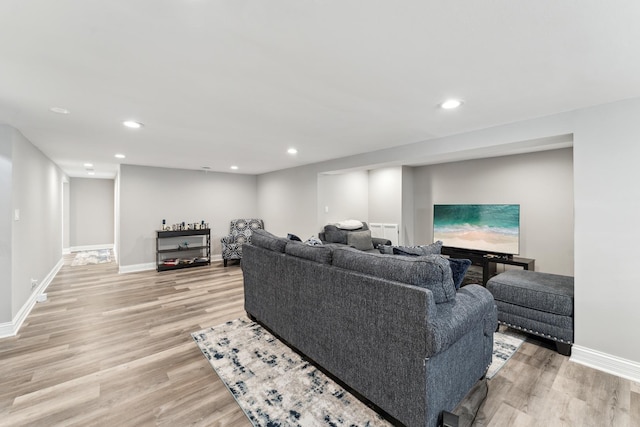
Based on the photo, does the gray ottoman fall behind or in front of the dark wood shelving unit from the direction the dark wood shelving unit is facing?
in front

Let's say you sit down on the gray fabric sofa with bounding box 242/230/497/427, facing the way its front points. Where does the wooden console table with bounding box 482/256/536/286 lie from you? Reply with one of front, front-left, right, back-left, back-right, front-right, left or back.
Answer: front

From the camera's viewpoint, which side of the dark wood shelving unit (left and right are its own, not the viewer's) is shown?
front

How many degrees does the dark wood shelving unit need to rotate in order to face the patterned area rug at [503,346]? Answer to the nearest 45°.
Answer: approximately 45° to its left

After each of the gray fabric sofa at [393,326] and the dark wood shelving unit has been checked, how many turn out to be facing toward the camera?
1

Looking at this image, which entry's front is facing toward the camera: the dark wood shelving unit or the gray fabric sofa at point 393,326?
the dark wood shelving unit

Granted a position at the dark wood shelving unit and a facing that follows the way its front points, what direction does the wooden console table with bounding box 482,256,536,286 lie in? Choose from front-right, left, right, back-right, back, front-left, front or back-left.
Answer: front-left

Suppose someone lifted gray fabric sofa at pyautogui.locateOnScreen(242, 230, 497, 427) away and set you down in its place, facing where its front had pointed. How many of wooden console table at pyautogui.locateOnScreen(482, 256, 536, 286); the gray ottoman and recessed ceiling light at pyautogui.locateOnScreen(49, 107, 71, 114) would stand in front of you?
2

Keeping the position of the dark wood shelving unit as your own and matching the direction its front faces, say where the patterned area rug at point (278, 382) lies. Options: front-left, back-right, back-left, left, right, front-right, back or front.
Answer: front

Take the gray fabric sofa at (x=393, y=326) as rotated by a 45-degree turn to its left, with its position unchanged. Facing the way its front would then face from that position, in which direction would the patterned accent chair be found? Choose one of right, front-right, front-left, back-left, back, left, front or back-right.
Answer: front-left

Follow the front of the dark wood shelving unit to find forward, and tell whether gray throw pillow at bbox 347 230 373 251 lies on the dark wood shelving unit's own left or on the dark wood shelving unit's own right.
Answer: on the dark wood shelving unit's own left

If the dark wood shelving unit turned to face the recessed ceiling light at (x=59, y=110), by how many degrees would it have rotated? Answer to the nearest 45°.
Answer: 0° — it already faces it

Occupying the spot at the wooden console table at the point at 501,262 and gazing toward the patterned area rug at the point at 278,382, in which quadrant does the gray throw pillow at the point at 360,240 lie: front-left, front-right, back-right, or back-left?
front-right

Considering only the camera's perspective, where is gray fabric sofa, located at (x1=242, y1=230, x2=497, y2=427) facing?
facing away from the viewer and to the right of the viewer

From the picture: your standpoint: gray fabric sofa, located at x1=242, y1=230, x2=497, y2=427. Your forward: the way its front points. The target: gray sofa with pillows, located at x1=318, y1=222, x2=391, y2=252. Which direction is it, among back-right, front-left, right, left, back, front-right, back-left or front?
front-left
